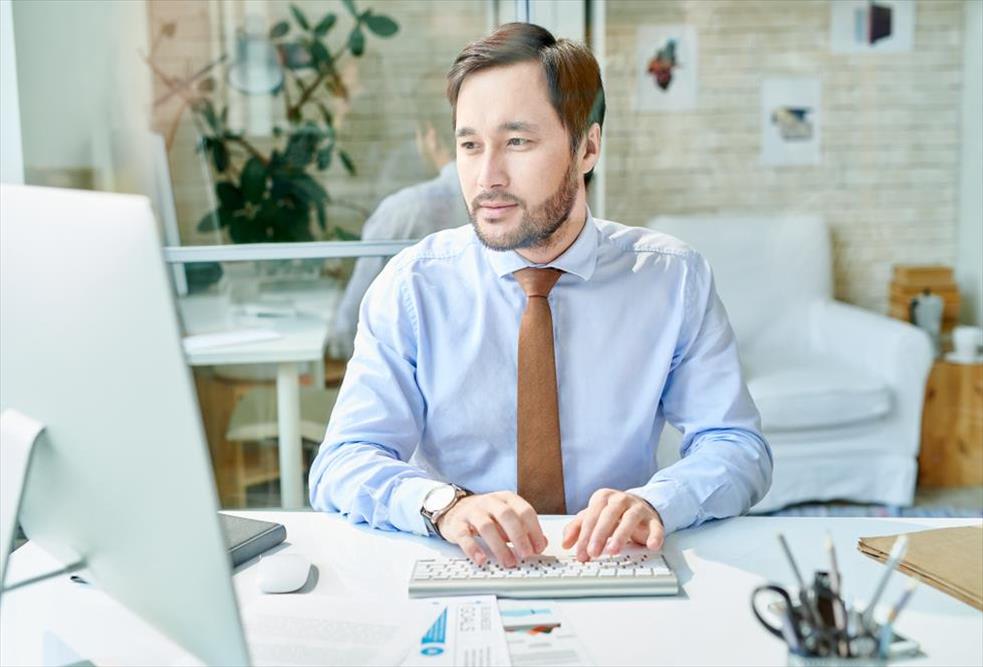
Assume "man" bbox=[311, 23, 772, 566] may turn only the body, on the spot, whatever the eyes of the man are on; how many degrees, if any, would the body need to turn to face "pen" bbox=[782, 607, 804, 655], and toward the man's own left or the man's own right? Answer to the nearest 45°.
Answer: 0° — they already face it

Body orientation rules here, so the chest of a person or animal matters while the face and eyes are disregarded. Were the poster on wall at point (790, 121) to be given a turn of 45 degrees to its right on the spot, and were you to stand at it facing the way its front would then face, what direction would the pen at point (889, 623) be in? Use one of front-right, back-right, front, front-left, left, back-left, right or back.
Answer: front-left

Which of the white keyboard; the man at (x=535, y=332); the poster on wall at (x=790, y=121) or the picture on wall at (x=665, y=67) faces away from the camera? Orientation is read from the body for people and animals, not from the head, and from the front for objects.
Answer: the white keyboard

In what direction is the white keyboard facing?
away from the camera

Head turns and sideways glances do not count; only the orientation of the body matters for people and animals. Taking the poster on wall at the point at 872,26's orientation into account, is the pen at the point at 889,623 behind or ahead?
ahead

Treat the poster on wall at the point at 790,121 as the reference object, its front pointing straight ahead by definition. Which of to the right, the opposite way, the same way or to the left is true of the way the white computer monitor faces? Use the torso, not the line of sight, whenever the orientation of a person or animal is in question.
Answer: the opposite way

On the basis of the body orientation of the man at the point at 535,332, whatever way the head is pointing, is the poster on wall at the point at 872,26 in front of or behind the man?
behind

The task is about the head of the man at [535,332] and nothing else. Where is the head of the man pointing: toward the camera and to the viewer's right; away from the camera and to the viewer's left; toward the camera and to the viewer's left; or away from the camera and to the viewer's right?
toward the camera and to the viewer's left

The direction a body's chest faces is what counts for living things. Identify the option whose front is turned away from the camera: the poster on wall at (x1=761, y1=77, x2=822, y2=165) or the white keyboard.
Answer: the white keyboard

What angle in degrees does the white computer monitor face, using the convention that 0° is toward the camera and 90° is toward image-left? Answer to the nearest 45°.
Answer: approximately 225°

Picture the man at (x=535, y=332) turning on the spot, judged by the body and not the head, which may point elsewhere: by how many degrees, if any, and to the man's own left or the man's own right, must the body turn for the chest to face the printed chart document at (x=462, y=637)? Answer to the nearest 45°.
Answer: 0° — they already face it

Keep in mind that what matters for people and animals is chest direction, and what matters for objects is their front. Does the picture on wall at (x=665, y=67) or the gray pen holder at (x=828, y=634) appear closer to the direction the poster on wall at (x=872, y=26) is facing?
the gray pen holder
